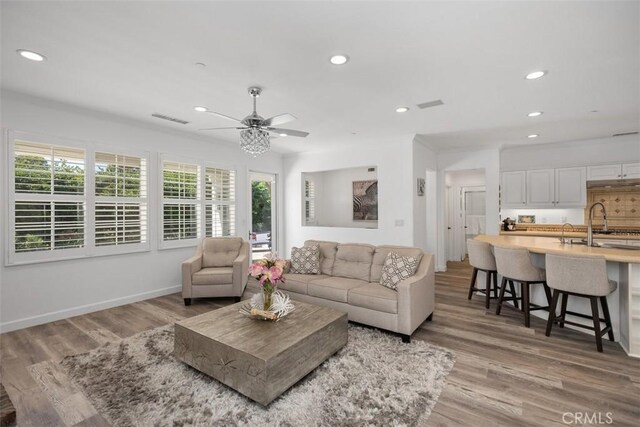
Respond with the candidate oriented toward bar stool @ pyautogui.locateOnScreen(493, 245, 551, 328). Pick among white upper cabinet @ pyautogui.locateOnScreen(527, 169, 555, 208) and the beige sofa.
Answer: the white upper cabinet

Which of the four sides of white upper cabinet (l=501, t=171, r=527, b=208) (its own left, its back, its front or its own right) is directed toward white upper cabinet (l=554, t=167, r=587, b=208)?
left

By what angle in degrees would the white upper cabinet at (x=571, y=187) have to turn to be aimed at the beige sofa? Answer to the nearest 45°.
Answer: approximately 45° to its right

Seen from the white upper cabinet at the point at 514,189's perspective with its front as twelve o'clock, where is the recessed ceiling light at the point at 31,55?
The recessed ceiling light is roughly at 1 o'clock from the white upper cabinet.

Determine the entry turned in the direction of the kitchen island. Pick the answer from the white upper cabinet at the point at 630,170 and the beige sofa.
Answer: the white upper cabinet

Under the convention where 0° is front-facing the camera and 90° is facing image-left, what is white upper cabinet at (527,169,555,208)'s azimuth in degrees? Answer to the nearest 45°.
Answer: approximately 0°

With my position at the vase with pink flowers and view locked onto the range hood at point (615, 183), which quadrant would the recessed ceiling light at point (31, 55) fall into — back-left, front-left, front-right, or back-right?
back-left

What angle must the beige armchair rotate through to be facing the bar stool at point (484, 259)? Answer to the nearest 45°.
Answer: approximately 45° to its left

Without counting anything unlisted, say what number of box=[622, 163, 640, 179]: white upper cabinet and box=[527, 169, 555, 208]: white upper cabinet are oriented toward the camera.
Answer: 2
